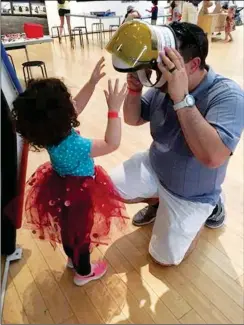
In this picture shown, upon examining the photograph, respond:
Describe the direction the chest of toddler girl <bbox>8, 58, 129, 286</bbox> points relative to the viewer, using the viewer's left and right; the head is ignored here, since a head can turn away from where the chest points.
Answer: facing away from the viewer and to the right of the viewer

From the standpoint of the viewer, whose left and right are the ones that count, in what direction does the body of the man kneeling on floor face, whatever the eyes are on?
facing the viewer and to the left of the viewer

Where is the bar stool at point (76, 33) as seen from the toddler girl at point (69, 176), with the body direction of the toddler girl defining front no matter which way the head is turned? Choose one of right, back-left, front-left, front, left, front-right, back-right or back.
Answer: front-left

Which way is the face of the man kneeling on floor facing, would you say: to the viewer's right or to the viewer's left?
to the viewer's left

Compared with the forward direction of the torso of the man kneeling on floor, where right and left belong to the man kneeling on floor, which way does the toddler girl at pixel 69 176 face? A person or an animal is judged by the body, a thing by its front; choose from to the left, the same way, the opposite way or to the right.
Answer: the opposite way

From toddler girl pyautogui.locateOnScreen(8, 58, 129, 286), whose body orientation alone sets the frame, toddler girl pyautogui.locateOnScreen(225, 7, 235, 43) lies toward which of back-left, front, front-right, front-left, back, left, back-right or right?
front

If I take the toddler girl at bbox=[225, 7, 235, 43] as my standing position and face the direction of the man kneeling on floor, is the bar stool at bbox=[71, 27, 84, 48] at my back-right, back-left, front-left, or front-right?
front-right

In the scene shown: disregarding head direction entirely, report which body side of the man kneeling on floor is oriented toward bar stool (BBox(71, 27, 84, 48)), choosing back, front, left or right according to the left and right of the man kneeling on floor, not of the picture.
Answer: right

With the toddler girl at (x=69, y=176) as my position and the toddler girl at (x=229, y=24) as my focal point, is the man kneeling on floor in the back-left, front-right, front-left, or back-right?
front-right
